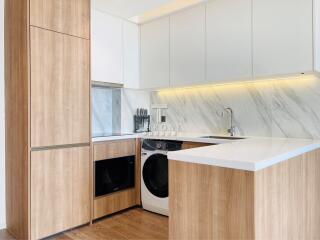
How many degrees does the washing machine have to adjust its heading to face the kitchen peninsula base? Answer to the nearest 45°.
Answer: approximately 45° to its left

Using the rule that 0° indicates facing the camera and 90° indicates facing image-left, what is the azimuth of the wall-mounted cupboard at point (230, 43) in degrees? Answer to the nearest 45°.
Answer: approximately 45°

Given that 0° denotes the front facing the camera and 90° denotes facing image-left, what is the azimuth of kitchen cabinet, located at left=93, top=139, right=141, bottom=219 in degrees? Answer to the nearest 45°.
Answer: approximately 315°

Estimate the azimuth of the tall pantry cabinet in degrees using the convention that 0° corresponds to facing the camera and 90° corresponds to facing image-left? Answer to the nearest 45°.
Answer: approximately 315°

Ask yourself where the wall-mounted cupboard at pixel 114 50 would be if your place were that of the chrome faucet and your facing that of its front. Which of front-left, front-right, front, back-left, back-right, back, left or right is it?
front-right

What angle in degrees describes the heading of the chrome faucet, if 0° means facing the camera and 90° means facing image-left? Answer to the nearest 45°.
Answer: approximately 45°
